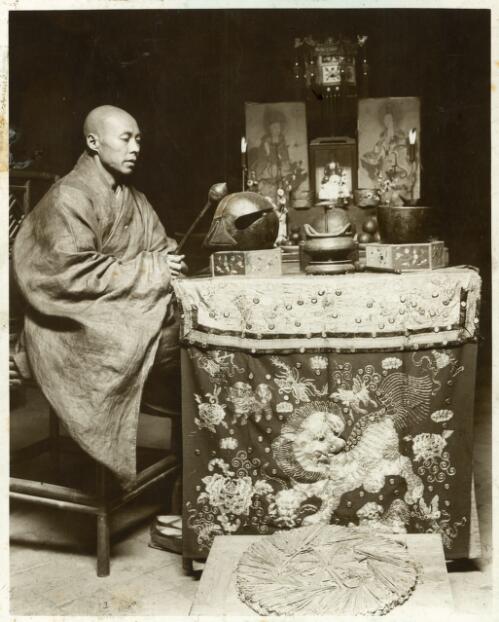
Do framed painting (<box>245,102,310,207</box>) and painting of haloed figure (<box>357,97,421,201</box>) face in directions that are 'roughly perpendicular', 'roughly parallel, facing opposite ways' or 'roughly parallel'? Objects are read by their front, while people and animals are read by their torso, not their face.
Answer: roughly parallel

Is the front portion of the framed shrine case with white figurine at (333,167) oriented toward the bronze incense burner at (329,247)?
yes

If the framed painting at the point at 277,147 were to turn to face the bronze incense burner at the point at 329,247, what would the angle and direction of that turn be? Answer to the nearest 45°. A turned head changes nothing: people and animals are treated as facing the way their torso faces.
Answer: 0° — it already faces it

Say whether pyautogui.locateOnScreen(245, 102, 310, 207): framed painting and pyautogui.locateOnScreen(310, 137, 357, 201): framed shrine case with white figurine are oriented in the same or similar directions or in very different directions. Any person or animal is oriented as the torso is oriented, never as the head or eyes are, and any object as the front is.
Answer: same or similar directions

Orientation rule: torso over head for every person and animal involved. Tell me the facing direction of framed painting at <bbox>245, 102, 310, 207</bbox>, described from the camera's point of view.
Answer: facing the viewer

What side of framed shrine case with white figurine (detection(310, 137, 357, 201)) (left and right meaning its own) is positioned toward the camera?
front

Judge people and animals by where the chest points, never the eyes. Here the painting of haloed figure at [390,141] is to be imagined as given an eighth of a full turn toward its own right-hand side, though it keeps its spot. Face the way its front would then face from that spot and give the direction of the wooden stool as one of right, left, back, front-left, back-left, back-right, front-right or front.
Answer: front

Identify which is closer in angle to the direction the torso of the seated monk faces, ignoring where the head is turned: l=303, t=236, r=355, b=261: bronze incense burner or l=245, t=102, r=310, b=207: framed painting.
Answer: the bronze incense burner

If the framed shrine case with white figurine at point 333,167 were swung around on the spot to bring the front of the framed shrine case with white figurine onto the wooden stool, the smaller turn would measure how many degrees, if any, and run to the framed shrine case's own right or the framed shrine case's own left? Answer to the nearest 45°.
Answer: approximately 45° to the framed shrine case's own right

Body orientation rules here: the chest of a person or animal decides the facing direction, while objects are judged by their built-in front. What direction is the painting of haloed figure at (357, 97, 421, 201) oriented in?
toward the camera

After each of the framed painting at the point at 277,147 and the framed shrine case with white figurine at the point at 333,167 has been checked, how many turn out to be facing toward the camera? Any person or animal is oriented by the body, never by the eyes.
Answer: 2

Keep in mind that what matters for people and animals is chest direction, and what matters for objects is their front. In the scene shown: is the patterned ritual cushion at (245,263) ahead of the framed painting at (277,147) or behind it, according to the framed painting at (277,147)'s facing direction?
ahead

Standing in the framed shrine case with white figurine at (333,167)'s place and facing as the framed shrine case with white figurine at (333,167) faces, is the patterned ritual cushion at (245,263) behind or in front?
in front
